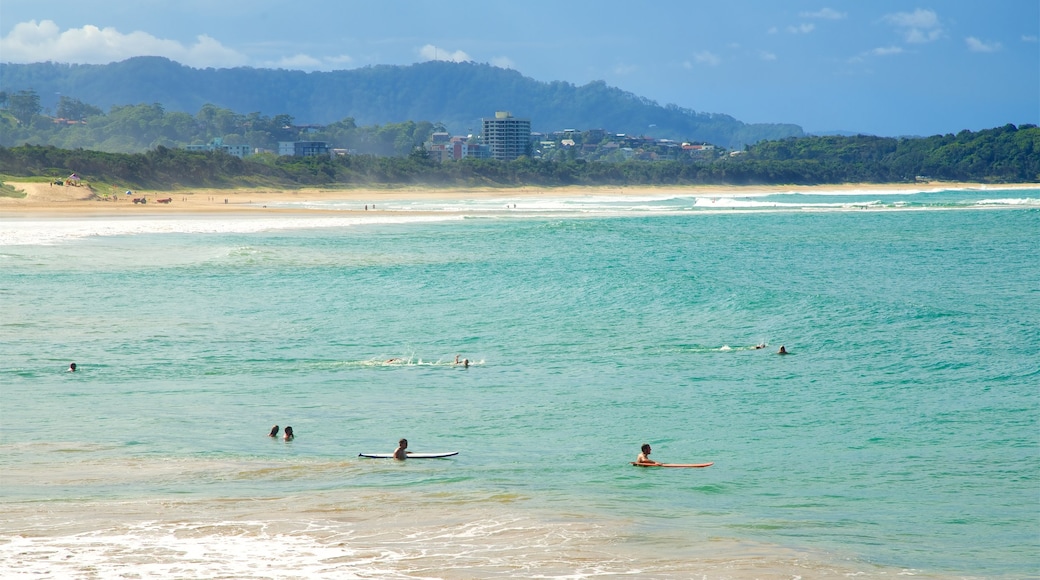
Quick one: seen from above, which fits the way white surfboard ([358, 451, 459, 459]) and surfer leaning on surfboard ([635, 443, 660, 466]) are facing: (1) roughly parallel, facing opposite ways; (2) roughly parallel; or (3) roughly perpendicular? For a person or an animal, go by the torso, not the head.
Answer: roughly parallel
